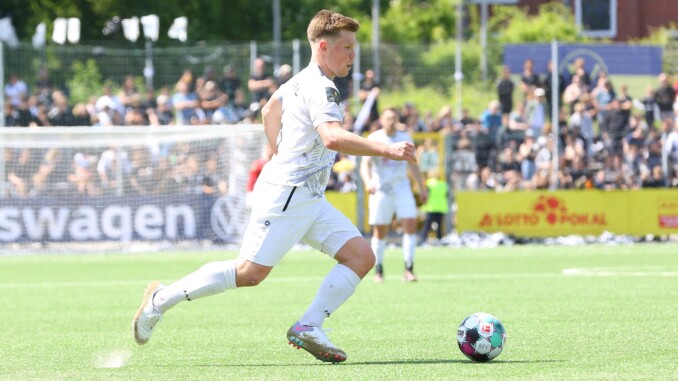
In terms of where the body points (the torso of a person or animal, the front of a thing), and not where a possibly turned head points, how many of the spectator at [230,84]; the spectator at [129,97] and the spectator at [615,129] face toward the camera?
3

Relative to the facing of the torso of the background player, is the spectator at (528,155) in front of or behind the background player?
behind

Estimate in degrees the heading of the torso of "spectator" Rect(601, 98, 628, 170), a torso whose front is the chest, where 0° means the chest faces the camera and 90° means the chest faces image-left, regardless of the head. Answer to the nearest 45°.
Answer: approximately 0°

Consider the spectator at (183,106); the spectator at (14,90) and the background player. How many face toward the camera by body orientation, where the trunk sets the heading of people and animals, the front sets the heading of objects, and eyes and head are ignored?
3

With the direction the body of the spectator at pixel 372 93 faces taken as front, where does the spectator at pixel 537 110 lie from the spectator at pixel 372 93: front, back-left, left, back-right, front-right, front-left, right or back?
left

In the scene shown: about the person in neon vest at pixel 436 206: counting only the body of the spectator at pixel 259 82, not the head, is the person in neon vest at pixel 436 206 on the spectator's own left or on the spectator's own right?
on the spectator's own left

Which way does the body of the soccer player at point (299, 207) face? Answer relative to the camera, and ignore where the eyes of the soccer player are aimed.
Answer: to the viewer's right

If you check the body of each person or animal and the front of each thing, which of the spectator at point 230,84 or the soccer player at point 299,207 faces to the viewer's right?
the soccer player
